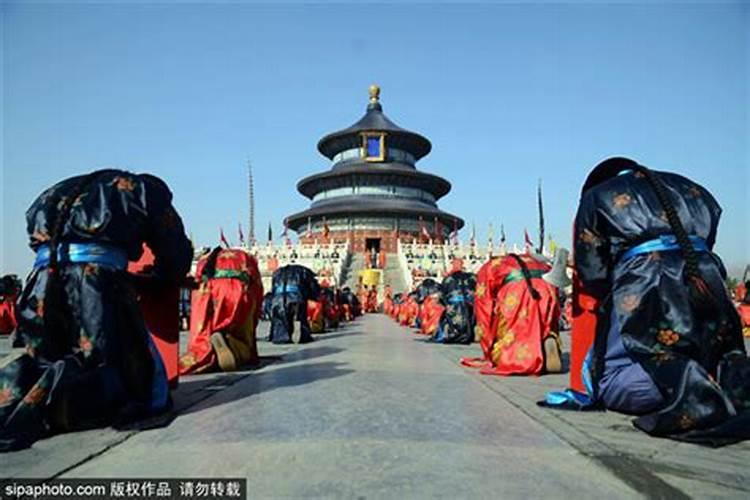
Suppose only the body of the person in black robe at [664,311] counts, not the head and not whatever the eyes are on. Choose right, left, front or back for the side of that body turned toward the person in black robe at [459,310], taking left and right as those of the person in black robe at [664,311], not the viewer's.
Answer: front

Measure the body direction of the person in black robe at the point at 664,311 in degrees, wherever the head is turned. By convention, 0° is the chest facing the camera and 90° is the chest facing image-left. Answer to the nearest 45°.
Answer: approximately 135°

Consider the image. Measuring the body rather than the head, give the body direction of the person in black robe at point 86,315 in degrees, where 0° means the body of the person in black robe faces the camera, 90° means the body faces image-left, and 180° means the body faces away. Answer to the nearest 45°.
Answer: approximately 225°

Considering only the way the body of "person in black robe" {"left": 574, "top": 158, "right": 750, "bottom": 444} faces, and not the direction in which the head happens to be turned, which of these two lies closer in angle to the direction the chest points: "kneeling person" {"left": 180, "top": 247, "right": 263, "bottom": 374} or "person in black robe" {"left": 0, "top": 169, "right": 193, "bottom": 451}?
the kneeling person

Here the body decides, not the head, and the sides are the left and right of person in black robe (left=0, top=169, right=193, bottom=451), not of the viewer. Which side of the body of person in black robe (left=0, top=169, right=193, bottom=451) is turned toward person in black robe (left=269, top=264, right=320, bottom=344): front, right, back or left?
front

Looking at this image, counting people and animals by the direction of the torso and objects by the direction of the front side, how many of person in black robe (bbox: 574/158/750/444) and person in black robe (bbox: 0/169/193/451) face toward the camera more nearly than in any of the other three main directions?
0

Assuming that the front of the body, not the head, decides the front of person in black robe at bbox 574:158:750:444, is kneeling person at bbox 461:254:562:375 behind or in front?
in front

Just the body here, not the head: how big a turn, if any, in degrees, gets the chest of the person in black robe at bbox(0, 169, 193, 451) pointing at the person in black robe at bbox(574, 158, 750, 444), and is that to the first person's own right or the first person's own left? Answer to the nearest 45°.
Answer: approximately 90° to the first person's own right

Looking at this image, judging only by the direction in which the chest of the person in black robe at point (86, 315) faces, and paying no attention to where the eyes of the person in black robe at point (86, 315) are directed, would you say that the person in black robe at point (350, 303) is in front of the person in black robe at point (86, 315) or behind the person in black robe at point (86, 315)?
in front

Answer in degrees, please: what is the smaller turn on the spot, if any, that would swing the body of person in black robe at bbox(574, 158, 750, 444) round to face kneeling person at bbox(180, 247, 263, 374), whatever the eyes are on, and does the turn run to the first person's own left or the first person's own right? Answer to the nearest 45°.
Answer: approximately 45° to the first person's own left
